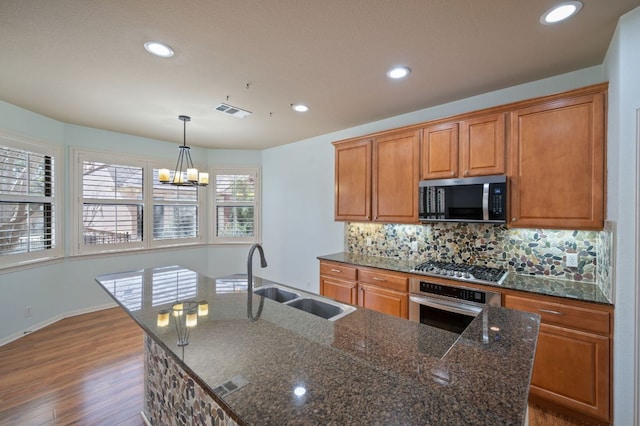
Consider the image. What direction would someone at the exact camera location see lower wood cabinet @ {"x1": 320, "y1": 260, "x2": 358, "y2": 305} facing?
facing the viewer and to the left of the viewer

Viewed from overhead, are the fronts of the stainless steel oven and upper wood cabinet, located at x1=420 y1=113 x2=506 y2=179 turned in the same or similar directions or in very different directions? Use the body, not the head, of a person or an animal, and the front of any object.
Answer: same or similar directions

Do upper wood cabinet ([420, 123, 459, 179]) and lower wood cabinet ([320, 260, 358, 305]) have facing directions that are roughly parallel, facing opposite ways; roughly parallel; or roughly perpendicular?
roughly parallel

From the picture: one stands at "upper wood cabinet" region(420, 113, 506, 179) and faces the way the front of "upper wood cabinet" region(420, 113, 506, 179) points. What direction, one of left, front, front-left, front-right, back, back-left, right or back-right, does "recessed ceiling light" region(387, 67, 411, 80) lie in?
front

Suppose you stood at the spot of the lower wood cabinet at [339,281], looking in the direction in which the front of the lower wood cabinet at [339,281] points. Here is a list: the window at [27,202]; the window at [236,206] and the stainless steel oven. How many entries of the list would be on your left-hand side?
1

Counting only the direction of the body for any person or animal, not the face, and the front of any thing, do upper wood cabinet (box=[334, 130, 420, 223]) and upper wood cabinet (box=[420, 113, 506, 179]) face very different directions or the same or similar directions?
same or similar directions

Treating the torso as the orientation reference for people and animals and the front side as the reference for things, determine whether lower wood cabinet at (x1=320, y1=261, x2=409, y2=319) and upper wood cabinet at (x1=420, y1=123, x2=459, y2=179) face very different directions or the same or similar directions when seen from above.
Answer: same or similar directions

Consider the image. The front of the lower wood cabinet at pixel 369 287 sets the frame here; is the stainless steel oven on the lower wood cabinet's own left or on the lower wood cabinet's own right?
on the lower wood cabinet's own left

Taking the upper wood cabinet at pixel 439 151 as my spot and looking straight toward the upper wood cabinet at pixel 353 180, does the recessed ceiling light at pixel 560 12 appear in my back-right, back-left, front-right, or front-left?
back-left

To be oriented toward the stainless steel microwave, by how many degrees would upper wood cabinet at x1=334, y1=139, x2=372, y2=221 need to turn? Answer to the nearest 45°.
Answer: approximately 90° to its left

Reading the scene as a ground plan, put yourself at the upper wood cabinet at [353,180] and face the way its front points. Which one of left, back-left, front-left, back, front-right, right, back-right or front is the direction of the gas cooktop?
left

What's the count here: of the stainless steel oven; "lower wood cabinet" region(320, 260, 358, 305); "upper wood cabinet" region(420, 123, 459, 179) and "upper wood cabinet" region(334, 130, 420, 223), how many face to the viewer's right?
0
